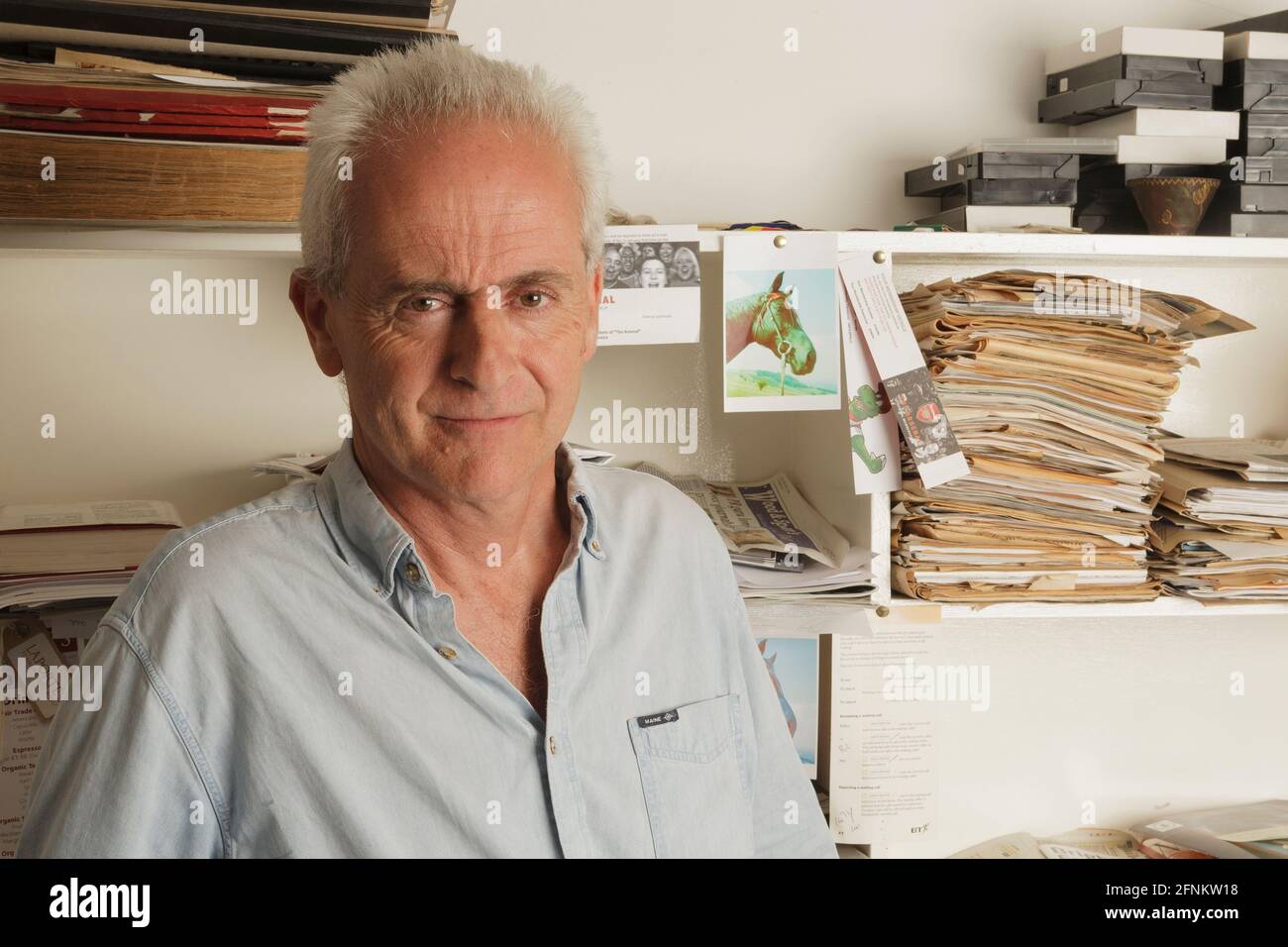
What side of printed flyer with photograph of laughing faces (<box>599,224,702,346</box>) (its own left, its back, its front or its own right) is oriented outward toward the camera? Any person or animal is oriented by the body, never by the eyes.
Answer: front

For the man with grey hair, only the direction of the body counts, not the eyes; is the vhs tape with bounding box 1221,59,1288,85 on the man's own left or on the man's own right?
on the man's own left

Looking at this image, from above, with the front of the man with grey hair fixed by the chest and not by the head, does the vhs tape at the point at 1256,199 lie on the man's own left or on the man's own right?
on the man's own left

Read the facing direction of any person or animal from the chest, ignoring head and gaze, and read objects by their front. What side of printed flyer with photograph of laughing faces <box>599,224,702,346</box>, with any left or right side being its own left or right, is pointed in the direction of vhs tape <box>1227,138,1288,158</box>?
left

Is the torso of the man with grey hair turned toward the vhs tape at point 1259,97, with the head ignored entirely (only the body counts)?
no

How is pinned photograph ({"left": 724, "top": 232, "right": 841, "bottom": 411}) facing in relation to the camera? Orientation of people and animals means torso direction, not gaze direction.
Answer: toward the camera

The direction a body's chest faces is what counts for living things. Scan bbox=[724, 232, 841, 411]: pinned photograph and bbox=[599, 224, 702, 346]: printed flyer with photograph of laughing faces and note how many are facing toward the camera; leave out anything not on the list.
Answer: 2

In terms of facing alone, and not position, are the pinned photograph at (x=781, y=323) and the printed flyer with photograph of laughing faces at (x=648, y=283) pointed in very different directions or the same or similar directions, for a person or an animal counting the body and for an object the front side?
same or similar directions

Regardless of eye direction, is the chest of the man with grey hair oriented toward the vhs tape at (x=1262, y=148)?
no

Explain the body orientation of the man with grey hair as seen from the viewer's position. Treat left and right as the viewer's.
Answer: facing the viewer and to the right of the viewer
